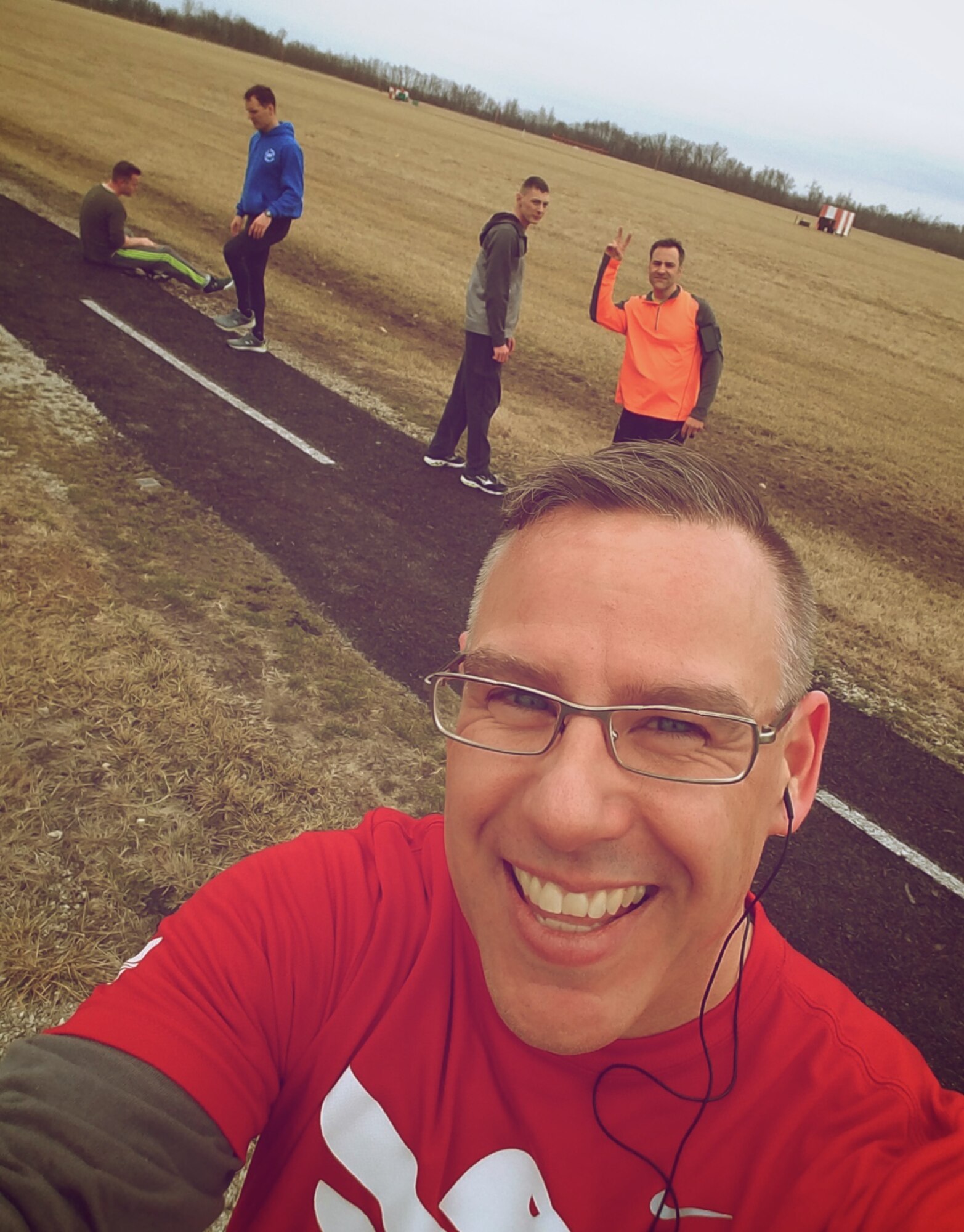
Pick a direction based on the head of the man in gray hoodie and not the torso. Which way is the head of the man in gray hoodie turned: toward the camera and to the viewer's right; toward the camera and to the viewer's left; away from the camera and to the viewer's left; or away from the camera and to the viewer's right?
toward the camera and to the viewer's right

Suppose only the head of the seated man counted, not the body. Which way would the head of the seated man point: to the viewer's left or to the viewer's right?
to the viewer's right

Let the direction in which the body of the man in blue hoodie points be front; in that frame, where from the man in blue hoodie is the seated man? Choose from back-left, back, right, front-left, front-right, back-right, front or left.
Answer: right

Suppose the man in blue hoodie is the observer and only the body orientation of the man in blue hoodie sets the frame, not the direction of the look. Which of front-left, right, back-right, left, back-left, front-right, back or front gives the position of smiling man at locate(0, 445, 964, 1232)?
front-left

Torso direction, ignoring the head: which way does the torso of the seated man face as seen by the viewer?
to the viewer's right

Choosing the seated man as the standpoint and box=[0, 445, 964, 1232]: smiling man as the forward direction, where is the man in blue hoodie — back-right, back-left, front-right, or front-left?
front-left

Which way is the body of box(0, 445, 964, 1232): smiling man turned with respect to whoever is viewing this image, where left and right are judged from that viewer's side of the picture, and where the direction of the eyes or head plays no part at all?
facing the viewer

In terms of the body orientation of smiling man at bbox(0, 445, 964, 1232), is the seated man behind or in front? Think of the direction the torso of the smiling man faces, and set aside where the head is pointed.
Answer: behind

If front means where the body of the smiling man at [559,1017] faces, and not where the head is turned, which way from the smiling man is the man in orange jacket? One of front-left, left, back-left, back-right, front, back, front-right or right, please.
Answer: back

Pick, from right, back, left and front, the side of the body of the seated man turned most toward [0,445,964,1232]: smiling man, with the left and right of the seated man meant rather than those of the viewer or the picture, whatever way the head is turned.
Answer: right
